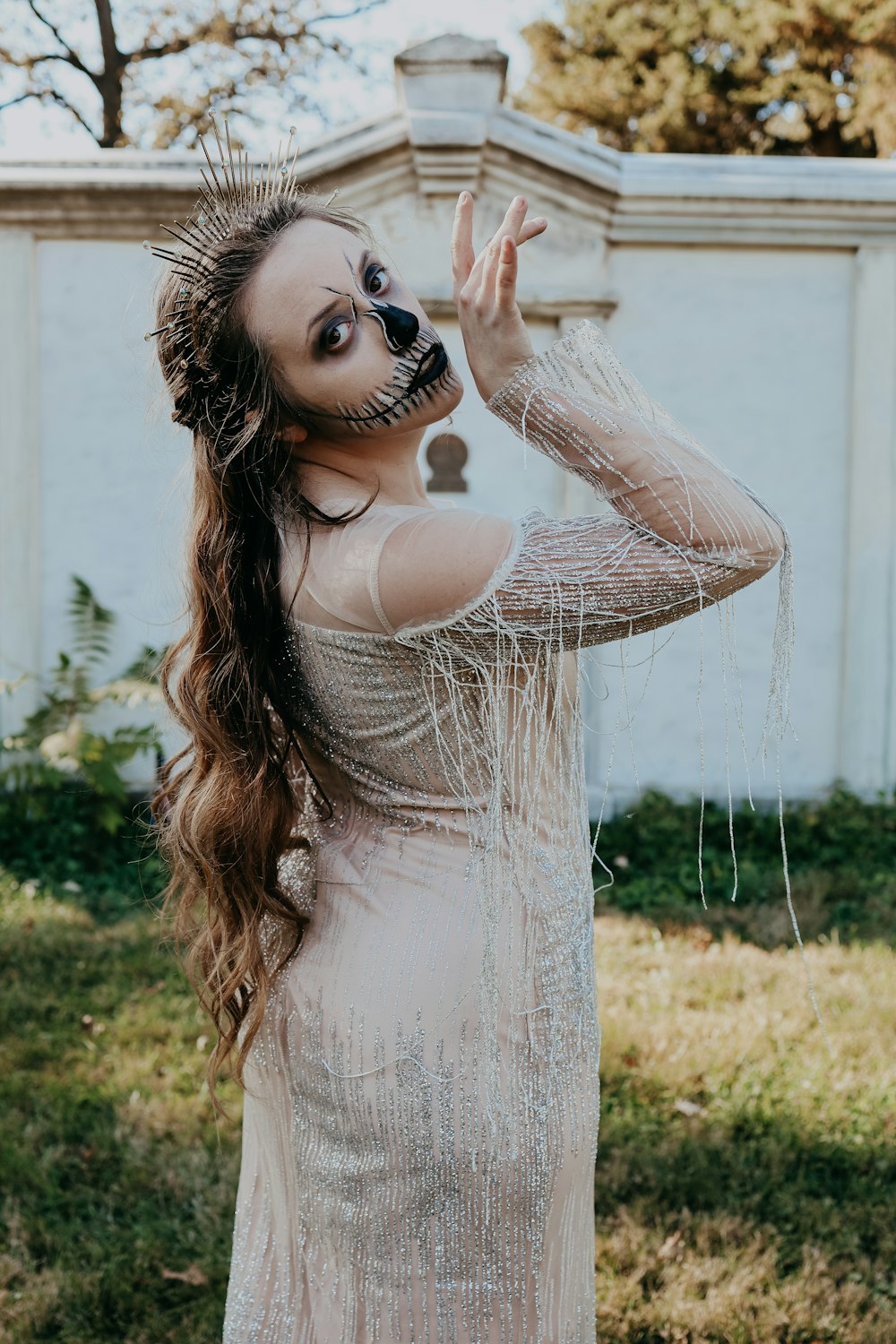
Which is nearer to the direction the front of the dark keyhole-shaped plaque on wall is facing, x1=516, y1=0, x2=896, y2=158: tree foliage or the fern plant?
the fern plant

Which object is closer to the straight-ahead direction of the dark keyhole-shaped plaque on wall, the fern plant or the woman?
the woman

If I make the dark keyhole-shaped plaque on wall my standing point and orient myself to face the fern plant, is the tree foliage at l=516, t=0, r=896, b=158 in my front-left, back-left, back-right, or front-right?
back-right

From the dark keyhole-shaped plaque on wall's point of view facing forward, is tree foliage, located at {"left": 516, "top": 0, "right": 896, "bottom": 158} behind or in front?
behind

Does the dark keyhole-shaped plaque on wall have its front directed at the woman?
yes

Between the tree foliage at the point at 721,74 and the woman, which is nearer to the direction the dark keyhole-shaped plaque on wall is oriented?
the woman

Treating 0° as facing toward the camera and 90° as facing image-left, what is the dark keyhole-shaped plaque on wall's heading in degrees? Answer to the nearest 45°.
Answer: approximately 0°

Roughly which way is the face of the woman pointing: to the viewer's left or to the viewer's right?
to the viewer's right

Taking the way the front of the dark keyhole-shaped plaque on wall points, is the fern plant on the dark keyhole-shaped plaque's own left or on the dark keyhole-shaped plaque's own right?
on the dark keyhole-shaped plaque's own right
